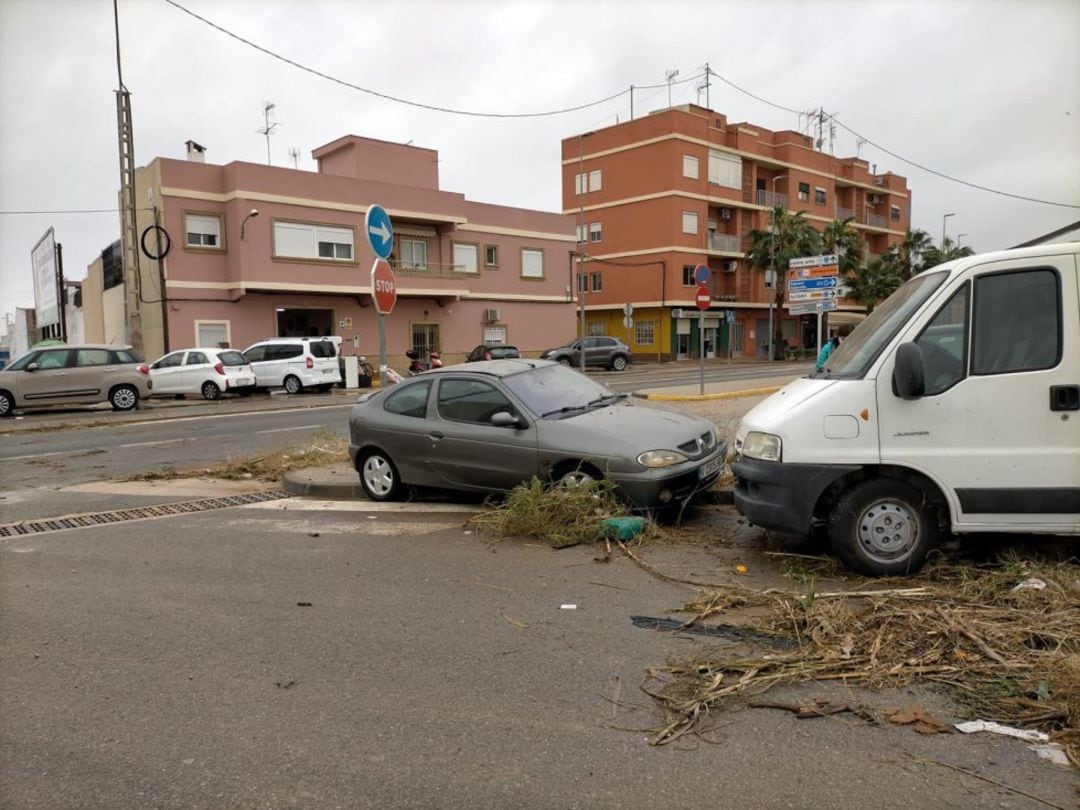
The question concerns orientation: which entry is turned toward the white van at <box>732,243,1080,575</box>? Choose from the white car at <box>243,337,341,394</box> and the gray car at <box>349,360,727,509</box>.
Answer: the gray car

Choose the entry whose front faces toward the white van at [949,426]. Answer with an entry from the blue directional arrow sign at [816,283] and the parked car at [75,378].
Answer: the blue directional arrow sign

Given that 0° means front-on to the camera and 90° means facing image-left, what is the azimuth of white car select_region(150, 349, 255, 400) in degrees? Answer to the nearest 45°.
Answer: approximately 135°

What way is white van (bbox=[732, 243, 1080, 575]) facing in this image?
to the viewer's left

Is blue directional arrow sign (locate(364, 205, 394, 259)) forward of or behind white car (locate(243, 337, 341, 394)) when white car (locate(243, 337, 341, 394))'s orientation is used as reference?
behind

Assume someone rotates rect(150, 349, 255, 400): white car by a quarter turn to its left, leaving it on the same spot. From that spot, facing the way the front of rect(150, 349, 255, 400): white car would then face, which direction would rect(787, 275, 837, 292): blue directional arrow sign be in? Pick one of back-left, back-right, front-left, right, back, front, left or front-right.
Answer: left

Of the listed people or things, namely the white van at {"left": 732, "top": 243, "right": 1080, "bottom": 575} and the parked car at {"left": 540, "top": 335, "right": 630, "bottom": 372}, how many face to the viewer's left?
2

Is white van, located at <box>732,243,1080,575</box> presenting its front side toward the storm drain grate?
yes

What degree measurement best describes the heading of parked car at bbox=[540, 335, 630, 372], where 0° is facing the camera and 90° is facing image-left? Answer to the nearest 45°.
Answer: approximately 90°

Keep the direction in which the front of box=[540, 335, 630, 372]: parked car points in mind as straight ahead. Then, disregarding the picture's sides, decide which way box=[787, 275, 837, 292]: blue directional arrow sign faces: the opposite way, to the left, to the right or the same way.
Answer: to the left

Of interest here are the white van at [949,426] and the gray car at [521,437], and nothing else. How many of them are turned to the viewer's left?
1

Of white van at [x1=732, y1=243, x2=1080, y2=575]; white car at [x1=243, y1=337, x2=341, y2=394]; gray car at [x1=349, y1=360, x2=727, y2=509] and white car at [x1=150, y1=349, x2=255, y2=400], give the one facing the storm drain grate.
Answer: the white van

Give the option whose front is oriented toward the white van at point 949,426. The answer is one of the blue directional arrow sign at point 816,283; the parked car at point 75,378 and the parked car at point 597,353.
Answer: the blue directional arrow sign

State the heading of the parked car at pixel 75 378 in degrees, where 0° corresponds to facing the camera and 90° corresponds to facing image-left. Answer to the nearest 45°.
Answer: approximately 90°

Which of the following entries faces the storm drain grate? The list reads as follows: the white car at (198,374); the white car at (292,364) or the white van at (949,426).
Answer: the white van
